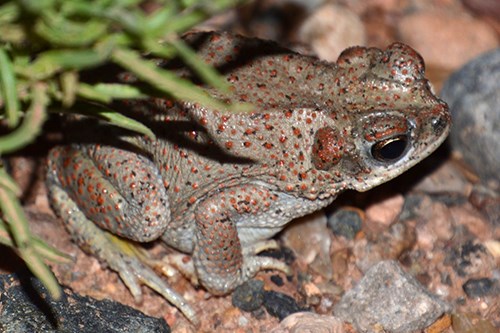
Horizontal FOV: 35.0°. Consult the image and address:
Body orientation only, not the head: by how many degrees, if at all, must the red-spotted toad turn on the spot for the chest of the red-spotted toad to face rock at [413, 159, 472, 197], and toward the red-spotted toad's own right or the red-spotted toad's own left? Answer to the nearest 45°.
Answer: approximately 45° to the red-spotted toad's own left

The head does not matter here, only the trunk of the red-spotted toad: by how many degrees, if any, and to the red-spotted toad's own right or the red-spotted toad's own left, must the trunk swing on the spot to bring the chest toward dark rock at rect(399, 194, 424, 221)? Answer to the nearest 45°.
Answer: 0° — it already faces it

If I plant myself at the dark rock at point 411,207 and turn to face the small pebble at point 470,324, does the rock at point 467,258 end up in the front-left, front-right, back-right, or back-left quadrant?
front-left

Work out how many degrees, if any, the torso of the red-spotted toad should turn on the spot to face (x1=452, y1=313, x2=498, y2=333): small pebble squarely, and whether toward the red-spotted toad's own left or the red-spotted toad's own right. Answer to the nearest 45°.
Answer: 0° — it already faces it

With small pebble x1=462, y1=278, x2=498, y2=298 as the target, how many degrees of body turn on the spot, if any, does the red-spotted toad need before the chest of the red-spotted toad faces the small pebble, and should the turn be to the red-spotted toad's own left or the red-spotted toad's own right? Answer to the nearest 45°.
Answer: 0° — it already faces it

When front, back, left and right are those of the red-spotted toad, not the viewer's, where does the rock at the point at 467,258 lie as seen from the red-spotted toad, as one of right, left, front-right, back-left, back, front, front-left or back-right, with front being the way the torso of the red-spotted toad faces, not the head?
front

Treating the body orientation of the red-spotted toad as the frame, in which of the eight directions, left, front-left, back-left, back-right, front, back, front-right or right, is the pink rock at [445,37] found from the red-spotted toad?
front-left

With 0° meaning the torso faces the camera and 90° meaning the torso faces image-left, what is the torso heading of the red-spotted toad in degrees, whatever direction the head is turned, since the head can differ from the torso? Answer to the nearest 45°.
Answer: approximately 270°

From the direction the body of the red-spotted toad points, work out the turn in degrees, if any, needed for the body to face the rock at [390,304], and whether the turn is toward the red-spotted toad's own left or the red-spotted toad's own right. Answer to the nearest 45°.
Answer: approximately 45° to the red-spotted toad's own right
